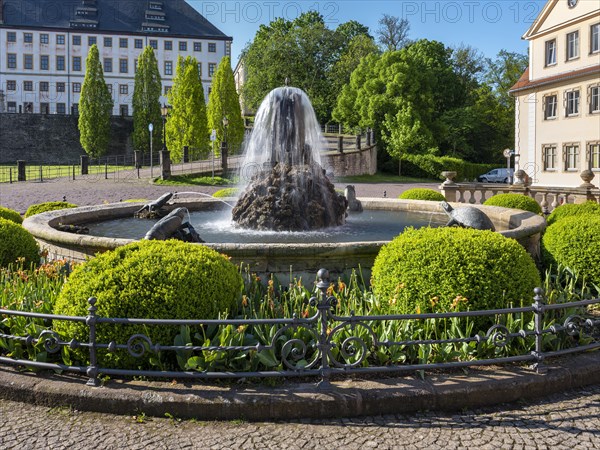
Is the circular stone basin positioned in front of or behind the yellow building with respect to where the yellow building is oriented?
in front

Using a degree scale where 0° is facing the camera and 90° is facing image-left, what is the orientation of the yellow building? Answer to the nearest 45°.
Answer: approximately 45°

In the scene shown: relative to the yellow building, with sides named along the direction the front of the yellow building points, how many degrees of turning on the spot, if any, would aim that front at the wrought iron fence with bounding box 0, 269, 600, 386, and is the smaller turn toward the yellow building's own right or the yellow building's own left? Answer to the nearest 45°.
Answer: approximately 45° to the yellow building's own left

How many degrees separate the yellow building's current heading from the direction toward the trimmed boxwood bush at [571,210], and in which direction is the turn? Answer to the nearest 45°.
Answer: approximately 45° to its left

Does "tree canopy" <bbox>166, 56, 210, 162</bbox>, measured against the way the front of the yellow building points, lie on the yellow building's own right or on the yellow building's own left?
on the yellow building's own right

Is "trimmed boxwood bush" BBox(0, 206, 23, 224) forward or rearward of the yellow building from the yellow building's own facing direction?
forward

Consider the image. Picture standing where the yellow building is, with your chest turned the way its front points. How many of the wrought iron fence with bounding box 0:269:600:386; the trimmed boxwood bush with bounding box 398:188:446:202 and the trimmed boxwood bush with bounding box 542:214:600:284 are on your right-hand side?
0

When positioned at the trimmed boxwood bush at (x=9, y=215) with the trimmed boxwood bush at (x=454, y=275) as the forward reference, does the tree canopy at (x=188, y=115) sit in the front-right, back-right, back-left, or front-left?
back-left

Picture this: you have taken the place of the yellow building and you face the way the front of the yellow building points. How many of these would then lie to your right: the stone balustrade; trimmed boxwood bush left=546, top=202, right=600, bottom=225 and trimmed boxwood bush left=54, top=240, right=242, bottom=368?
0

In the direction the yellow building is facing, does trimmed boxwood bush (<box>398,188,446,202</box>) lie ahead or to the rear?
ahead

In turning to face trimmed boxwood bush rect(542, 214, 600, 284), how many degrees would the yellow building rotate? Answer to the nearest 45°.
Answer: approximately 45° to its left

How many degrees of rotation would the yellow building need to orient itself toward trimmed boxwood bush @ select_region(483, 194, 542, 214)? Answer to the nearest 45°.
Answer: approximately 45° to its left

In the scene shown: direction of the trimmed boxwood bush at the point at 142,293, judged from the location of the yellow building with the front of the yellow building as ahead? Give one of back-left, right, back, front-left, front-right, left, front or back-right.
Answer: front-left
